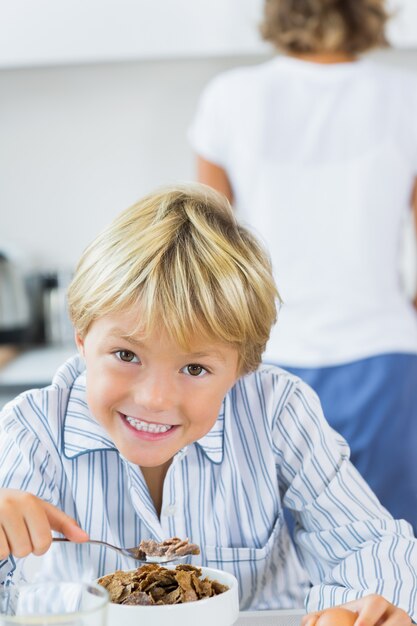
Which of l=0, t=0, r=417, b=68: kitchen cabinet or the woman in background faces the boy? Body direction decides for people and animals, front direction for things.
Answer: the kitchen cabinet

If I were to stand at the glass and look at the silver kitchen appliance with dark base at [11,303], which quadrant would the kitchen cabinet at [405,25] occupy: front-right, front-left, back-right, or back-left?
front-right

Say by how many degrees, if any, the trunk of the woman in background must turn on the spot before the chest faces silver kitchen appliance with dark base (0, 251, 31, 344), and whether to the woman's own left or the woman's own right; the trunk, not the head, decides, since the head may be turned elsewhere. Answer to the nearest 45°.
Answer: approximately 45° to the woman's own left

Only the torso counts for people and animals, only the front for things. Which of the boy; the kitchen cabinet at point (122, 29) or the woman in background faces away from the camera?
the woman in background

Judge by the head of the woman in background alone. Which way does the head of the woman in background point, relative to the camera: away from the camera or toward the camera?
away from the camera

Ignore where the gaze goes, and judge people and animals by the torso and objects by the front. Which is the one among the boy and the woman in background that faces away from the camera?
the woman in background

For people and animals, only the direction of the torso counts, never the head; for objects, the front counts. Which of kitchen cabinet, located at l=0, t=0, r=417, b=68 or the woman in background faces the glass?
the kitchen cabinet

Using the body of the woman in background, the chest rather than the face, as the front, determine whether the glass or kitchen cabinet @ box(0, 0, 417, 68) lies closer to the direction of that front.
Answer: the kitchen cabinet

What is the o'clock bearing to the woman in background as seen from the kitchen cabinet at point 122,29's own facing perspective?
The woman in background is roughly at 11 o'clock from the kitchen cabinet.

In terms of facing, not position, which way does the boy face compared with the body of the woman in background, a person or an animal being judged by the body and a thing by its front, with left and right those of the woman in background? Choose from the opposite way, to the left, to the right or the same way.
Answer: the opposite way

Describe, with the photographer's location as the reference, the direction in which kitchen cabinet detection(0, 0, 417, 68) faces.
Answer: facing the viewer

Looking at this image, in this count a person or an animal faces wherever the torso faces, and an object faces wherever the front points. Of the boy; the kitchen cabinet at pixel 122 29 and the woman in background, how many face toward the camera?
2

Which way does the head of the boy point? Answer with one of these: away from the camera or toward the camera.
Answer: toward the camera

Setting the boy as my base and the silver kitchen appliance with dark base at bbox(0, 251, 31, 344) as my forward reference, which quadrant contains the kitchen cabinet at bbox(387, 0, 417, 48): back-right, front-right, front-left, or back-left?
front-right

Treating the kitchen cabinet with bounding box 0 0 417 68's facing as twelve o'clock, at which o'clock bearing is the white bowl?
The white bowl is roughly at 12 o'clock from the kitchen cabinet.

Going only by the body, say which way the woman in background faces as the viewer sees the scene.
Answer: away from the camera

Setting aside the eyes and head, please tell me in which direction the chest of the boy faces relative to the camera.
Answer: toward the camera

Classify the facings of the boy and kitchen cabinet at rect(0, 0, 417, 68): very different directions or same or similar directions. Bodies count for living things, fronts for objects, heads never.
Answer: same or similar directions

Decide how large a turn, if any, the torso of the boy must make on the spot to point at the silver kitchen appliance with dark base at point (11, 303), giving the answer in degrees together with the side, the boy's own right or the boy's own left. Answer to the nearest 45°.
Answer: approximately 180°

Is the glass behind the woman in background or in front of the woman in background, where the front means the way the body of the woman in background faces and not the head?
behind
